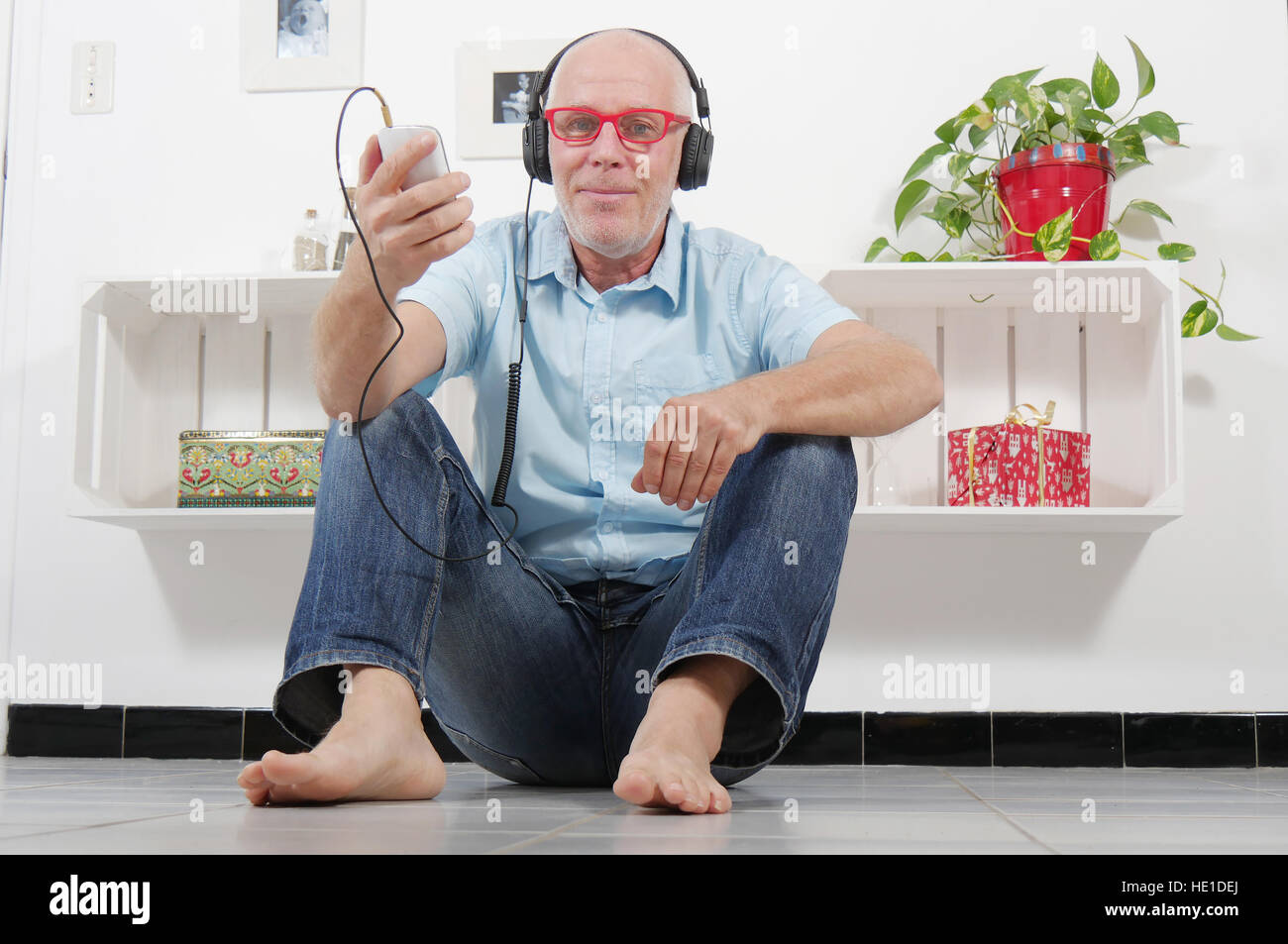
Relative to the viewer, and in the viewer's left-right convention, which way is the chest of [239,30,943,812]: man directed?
facing the viewer

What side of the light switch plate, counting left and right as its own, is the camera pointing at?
front

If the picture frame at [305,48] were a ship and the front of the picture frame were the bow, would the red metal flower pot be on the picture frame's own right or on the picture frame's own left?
on the picture frame's own left

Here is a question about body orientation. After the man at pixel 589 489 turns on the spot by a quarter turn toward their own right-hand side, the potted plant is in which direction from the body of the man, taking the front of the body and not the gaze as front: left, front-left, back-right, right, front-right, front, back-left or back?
back-right

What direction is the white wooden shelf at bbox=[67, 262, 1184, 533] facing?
toward the camera

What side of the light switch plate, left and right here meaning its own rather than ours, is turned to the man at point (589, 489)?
left

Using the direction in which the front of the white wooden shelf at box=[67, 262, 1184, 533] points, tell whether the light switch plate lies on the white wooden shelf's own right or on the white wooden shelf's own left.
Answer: on the white wooden shelf's own right
